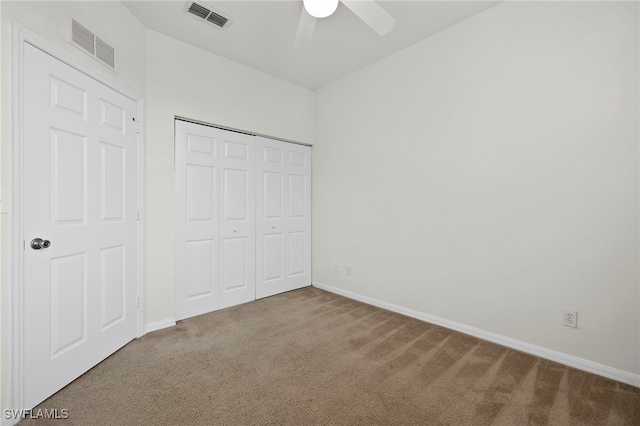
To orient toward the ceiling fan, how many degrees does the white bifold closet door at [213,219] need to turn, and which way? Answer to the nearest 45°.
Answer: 0° — it already faces it

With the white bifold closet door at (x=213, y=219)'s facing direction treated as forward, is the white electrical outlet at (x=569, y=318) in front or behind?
in front

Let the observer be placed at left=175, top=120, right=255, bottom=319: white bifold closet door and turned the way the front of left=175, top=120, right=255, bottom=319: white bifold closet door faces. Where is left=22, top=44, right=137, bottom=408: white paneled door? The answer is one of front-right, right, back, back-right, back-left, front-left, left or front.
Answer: right

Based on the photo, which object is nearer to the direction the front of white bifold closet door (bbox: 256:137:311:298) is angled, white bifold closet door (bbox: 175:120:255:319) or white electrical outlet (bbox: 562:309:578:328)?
the white electrical outlet

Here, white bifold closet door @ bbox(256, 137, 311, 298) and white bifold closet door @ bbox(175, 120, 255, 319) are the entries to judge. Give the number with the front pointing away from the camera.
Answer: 0

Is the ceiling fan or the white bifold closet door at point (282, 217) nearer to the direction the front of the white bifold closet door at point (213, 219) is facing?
the ceiling fan

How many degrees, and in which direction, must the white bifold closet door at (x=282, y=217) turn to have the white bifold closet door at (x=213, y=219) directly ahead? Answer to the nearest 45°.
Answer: approximately 90° to its right

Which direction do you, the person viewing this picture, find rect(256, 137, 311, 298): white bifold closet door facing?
facing the viewer and to the right of the viewer

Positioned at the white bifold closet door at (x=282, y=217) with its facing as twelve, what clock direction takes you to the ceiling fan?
The ceiling fan is roughly at 1 o'clock from the white bifold closet door.

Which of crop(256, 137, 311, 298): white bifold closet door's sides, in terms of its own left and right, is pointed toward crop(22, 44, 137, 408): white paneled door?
right

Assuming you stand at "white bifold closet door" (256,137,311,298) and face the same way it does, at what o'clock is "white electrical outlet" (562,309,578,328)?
The white electrical outlet is roughly at 12 o'clock from the white bifold closet door.
